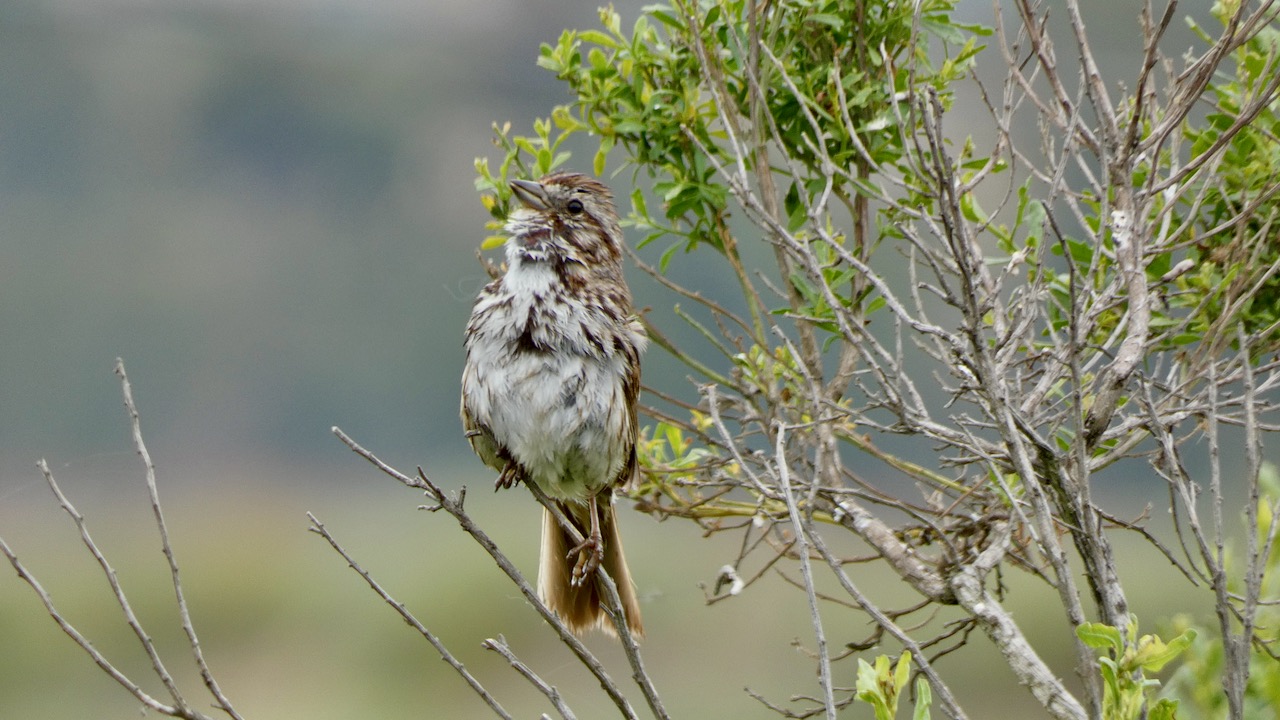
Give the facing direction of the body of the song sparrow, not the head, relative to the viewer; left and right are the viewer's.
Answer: facing the viewer and to the left of the viewer

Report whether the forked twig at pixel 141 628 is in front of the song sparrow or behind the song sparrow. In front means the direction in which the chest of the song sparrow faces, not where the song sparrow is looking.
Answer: in front
